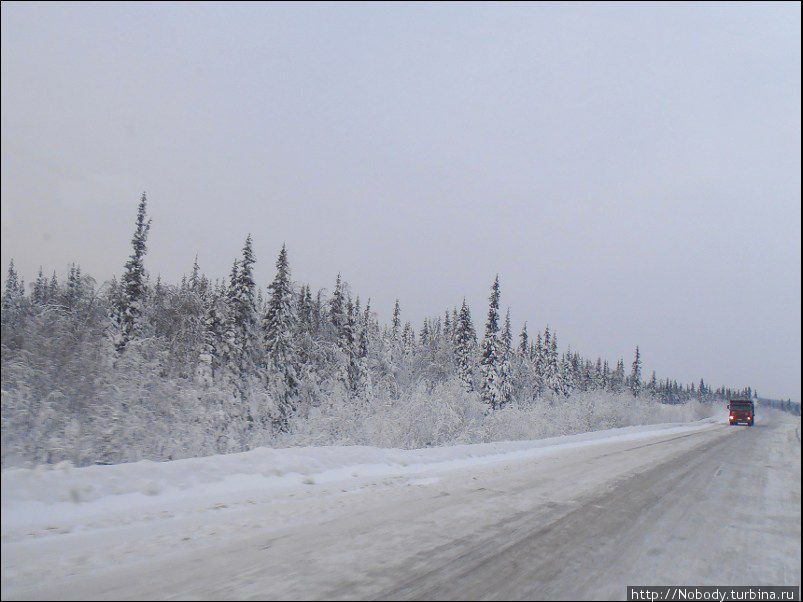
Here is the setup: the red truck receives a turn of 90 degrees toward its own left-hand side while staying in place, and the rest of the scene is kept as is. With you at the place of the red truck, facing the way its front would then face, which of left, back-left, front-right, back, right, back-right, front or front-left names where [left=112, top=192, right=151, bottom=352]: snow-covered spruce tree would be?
back-right

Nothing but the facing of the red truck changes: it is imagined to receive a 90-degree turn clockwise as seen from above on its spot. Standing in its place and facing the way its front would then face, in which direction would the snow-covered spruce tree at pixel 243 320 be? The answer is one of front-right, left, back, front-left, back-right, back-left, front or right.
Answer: front-left

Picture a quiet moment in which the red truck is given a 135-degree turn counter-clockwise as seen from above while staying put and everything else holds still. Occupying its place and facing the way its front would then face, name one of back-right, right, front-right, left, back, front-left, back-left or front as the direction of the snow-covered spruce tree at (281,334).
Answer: back

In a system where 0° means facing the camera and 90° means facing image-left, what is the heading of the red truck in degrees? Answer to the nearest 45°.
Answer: approximately 0°

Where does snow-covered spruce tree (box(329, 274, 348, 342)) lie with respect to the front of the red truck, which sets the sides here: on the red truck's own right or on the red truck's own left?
on the red truck's own right

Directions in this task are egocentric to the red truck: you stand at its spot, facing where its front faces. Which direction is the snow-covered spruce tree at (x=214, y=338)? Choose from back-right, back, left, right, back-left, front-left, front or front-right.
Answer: front-right
